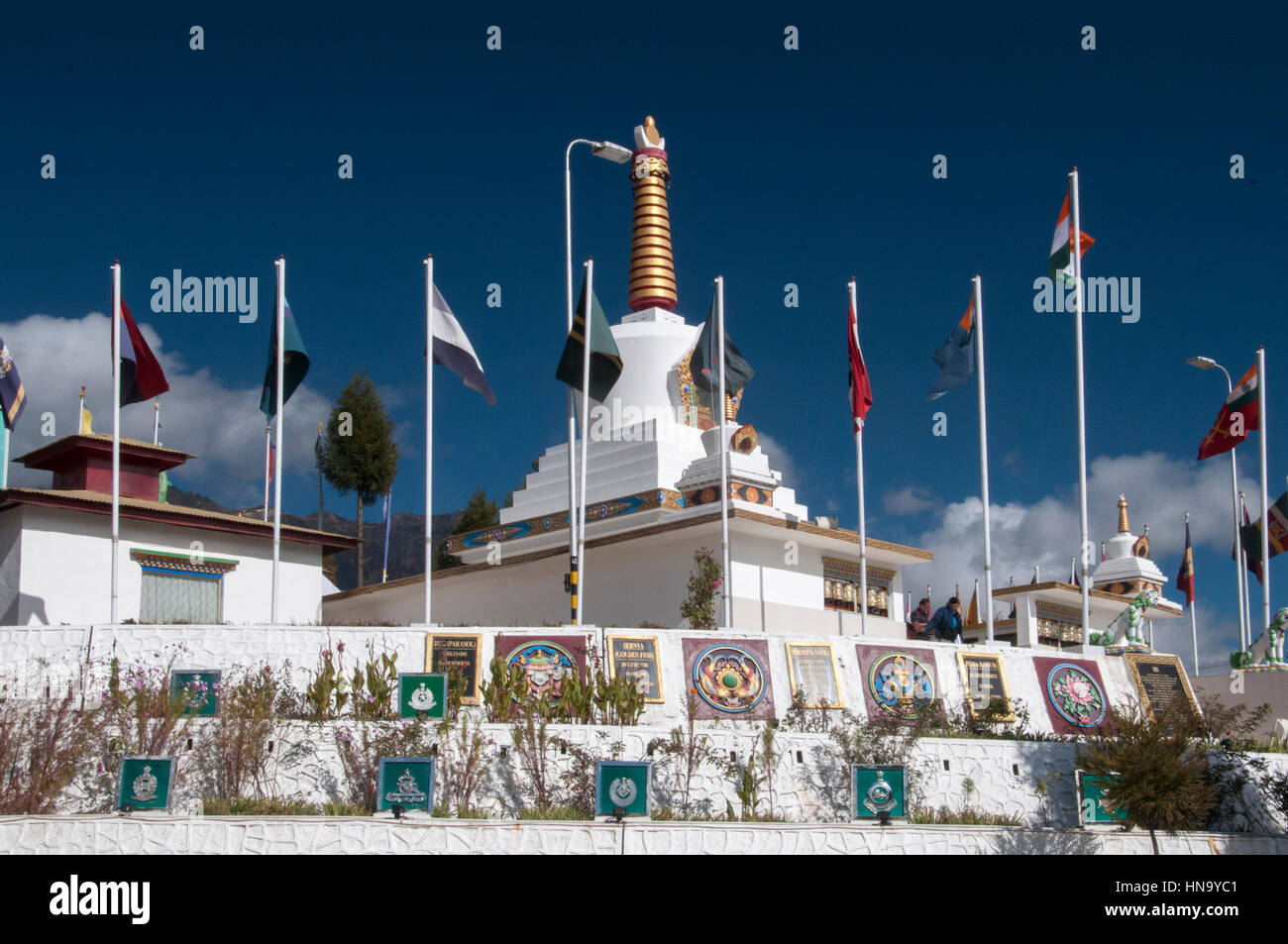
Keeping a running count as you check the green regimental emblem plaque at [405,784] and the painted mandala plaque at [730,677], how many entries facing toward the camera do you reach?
2

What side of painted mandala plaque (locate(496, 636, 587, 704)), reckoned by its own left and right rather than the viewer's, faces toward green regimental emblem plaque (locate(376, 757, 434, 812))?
front

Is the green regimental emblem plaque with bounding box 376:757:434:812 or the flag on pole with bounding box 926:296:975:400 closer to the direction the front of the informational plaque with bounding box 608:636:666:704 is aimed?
the green regimental emblem plaque

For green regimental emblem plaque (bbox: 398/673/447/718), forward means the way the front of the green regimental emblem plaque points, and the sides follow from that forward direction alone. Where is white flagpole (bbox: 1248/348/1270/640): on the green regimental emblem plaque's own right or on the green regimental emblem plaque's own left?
on the green regimental emblem plaque's own left

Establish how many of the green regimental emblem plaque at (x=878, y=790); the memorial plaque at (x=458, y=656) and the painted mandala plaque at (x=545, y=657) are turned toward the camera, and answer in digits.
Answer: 3

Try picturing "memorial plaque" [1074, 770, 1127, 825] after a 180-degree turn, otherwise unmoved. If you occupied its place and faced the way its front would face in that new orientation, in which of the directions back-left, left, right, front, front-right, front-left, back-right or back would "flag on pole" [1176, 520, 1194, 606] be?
front

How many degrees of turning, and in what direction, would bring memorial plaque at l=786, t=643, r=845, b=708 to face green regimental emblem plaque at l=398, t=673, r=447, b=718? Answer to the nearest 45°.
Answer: approximately 45° to its right

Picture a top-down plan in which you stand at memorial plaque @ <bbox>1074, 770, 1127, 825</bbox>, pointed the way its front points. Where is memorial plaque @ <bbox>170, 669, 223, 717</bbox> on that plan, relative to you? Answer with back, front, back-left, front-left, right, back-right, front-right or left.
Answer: right

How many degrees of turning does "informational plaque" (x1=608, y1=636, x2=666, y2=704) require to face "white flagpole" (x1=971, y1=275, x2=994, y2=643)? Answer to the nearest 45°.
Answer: approximately 135° to its left

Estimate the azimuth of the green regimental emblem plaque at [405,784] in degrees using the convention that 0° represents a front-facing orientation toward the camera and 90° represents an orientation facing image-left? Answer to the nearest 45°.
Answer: approximately 0°

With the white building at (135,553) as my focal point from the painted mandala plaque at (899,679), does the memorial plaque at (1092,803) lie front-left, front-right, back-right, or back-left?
back-left
